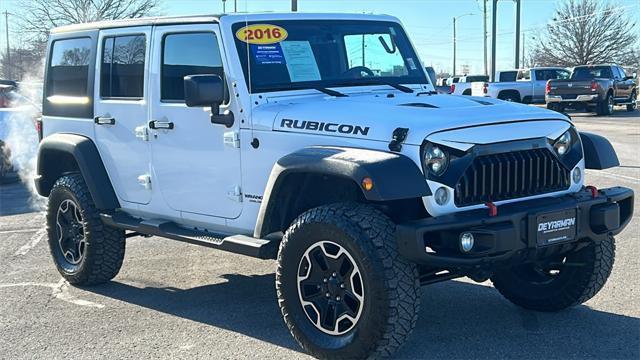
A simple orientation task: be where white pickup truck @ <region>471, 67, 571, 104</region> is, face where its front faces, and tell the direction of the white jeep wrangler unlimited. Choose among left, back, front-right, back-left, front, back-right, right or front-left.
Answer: back-right

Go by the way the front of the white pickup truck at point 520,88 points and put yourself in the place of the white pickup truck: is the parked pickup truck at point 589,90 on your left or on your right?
on your right

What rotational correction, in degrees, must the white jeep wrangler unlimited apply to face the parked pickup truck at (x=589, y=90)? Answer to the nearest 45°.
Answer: approximately 135° to its left

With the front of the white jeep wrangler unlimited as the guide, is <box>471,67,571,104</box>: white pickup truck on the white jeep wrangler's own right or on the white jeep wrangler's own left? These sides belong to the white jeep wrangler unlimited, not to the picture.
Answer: on the white jeep wrangler's own left

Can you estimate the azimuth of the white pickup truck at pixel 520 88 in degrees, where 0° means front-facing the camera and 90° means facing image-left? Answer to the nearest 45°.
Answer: approximately 225°

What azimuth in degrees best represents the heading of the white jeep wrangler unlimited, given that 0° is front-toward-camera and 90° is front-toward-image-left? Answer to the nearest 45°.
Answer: approximately 315°
